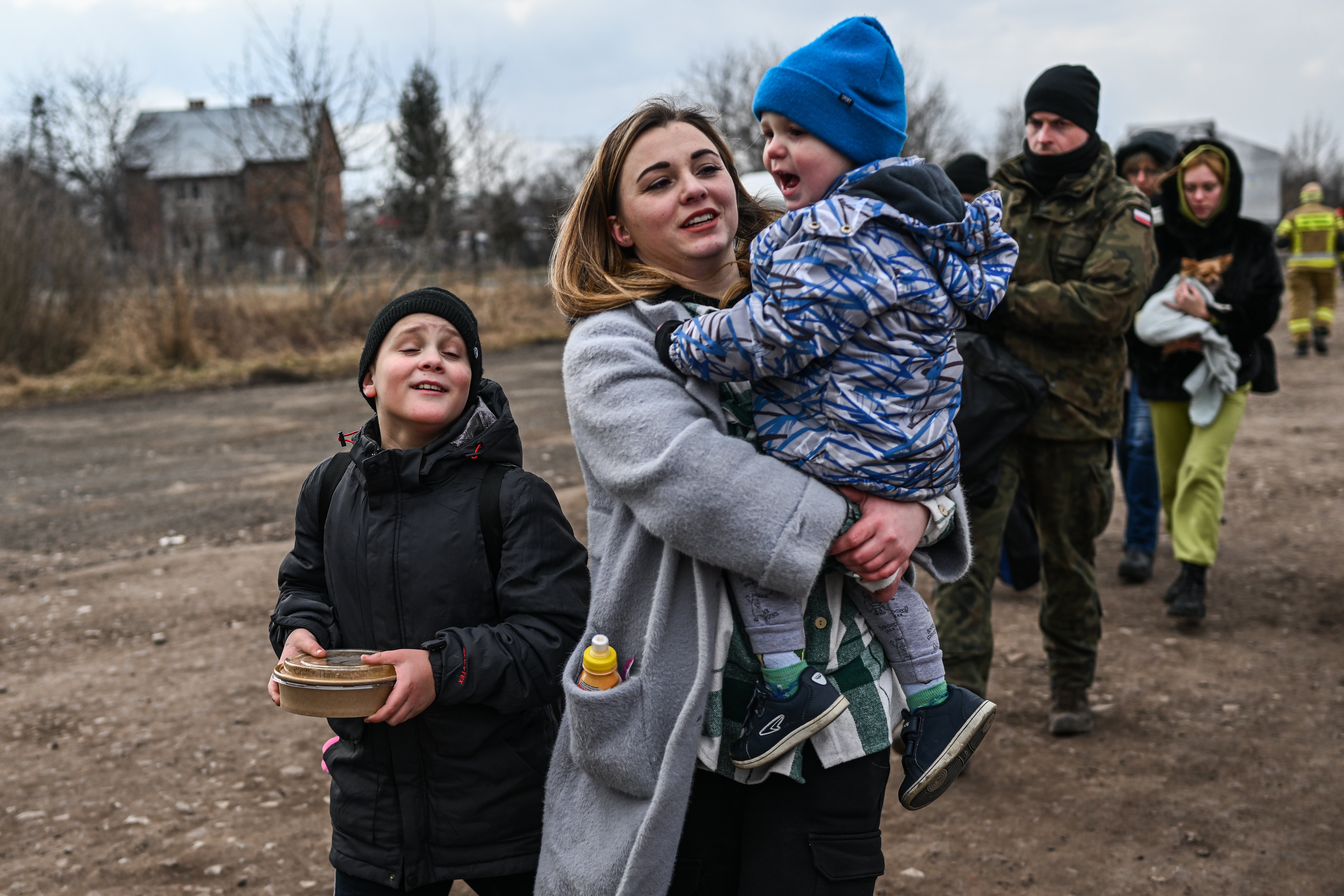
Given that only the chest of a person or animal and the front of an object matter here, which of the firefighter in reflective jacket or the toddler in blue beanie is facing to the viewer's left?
the toddler in blue beanie

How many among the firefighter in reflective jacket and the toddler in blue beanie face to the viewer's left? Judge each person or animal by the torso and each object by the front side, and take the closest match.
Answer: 1

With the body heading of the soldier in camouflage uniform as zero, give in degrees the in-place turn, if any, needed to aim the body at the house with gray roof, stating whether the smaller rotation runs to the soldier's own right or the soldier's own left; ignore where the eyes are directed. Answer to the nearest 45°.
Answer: approximately 90° to the soldier's own right

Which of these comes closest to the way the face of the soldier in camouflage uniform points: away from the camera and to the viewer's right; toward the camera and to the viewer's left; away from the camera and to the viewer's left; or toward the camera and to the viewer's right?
toward the camera and to the viewer's left

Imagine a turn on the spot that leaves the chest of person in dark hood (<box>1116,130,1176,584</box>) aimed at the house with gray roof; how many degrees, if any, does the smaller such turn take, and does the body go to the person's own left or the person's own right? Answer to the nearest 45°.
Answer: approximately 90° to the person's own right

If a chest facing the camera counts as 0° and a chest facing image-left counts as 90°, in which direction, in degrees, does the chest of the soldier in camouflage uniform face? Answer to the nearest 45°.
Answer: approximately 45°

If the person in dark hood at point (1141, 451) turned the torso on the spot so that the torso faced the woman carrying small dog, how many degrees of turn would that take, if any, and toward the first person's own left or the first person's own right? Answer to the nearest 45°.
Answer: approximately 45° to the first person's own left

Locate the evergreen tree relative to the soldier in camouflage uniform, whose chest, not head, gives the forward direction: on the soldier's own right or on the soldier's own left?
on the soldier's own right
